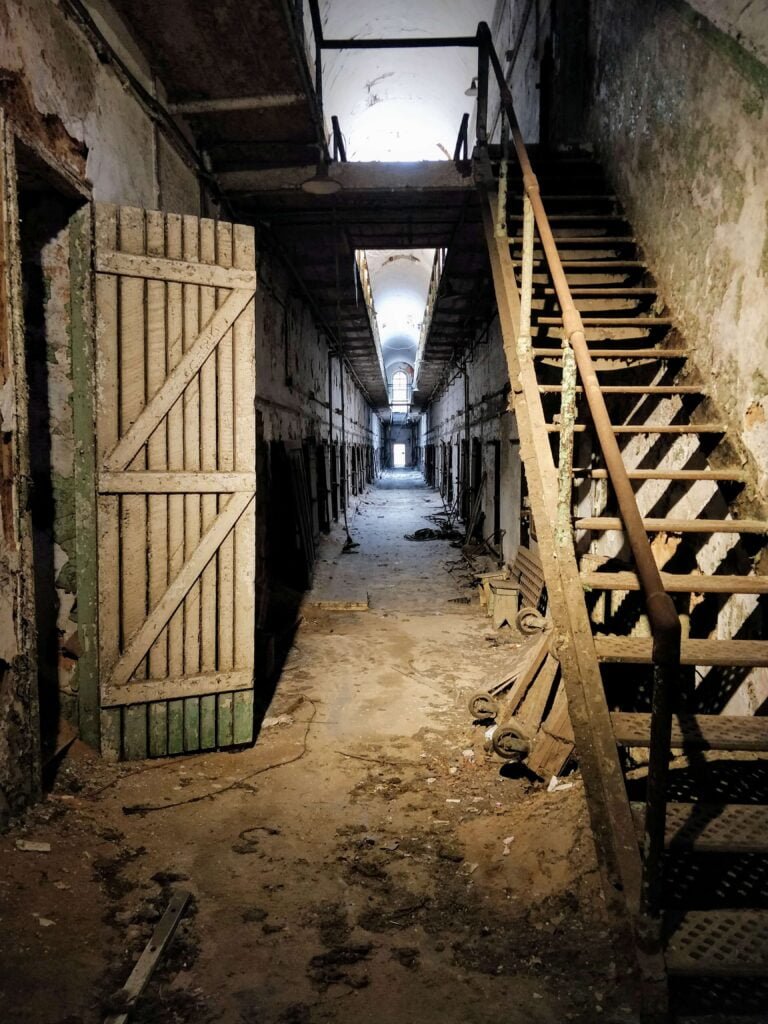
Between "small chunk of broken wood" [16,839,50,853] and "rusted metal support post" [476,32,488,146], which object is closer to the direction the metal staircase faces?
the small chunk of broken wood

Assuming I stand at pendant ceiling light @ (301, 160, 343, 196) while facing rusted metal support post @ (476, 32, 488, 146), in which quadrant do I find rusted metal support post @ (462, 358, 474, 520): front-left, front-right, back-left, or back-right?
front-left

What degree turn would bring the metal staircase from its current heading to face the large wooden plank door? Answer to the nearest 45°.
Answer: approximately 90° to its right

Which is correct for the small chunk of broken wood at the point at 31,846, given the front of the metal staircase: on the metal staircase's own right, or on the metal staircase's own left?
on the metal staircase's own right

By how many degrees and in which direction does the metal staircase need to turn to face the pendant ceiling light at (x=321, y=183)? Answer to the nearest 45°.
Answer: approximately 135° to its right

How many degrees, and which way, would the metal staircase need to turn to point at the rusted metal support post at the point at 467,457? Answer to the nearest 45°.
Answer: approximately 180°

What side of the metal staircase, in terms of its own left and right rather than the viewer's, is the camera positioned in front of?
front

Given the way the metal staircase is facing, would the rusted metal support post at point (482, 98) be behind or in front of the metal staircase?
behind
